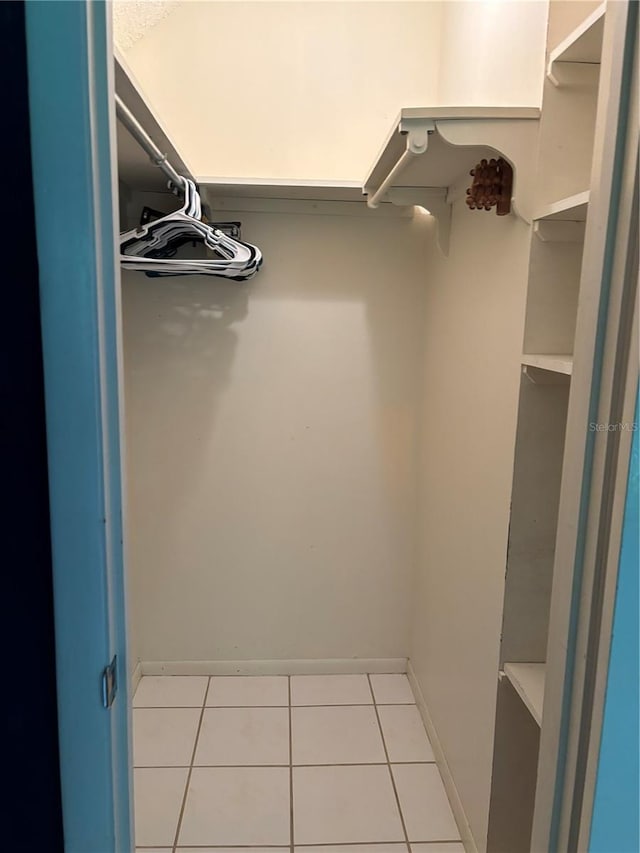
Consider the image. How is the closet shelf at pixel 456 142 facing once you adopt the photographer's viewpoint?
facing to the left of the viewer

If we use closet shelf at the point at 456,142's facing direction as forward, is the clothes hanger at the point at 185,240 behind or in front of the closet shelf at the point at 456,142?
in front
